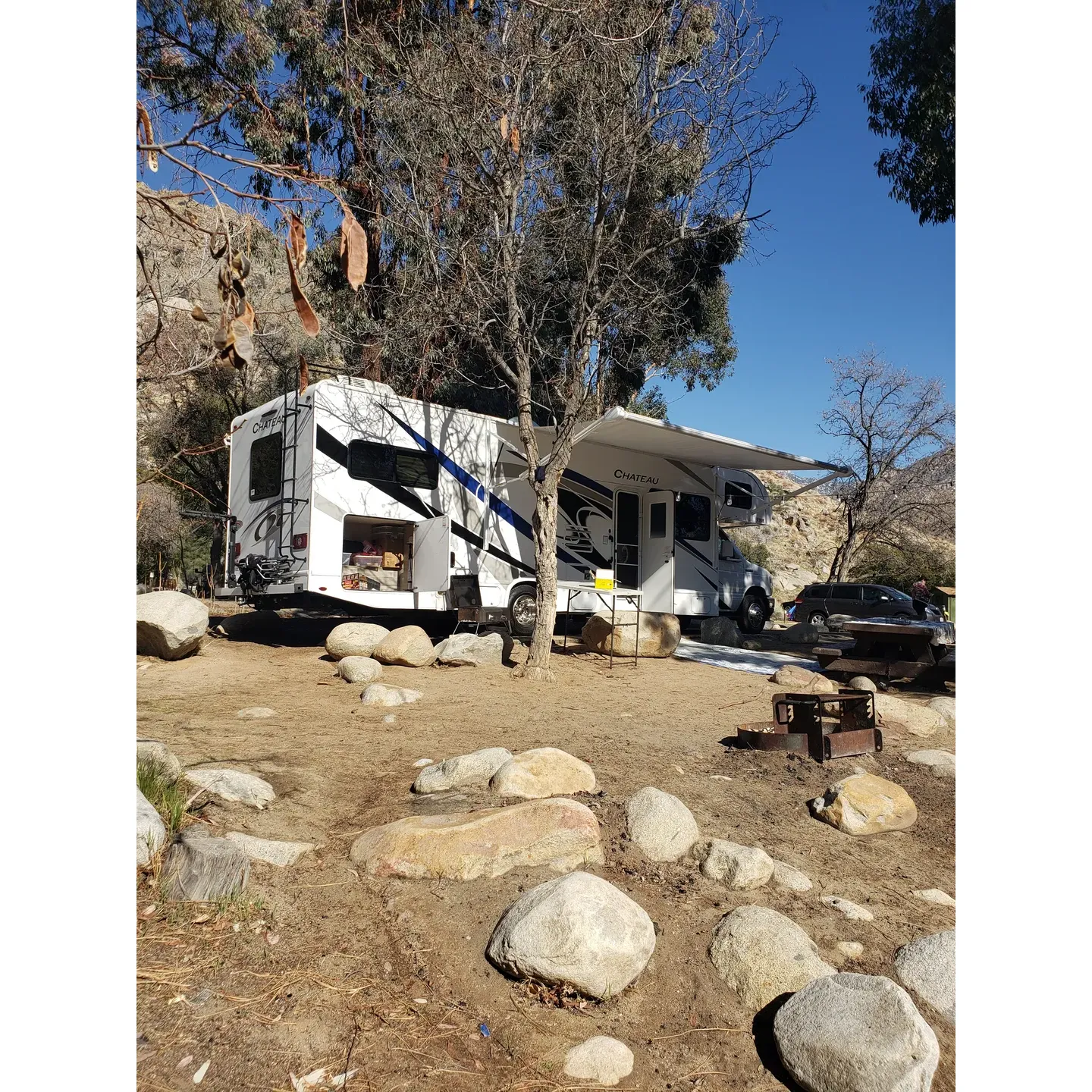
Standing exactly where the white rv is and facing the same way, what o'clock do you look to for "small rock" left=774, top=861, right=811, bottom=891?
The small rock is roughly at 4 o'clock from the white rv.

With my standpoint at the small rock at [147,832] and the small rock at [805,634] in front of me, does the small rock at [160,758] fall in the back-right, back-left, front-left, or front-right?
front-left

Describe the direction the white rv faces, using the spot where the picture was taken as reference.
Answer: facing away from the viewer and to the right of the viewer

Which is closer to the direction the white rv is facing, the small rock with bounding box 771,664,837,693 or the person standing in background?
the person standing in background

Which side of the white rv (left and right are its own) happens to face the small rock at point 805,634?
front

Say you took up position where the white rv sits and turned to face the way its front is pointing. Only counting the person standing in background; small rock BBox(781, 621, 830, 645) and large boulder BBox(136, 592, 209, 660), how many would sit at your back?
1

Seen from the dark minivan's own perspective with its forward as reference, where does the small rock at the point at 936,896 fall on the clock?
The small rock is roughly at 3 o'clock from the dark minivan.

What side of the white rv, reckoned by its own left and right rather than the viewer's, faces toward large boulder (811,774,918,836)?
right

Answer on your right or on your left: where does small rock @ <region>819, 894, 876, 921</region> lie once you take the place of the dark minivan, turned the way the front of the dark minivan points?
on your right

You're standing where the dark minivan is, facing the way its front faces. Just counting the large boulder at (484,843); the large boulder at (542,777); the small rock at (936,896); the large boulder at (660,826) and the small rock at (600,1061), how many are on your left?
0

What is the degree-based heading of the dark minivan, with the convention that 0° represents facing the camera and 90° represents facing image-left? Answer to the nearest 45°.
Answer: approximately 270°

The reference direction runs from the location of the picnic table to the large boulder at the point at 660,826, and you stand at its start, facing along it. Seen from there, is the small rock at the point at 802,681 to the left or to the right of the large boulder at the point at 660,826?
right

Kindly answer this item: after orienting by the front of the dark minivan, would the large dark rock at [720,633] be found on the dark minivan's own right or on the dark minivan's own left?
on the dark minivan's own right

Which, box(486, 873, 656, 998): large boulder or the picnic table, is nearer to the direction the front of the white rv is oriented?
the picnic table

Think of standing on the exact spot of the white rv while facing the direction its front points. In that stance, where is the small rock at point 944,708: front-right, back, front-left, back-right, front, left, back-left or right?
right

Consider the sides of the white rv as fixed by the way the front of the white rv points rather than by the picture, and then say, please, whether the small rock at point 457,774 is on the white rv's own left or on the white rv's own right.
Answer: on the white rv's own right

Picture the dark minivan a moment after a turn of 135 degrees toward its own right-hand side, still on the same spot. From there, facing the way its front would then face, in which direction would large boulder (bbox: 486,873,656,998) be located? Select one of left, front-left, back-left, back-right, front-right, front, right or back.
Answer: front-left

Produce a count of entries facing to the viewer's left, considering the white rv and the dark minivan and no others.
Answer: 0

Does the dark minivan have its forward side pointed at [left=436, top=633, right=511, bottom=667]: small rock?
no

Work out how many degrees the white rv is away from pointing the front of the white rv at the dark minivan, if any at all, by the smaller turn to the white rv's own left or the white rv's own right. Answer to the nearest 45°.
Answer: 0° — it already faces it

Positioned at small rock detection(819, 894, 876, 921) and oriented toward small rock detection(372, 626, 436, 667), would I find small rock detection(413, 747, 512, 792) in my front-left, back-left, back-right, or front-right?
front-left
